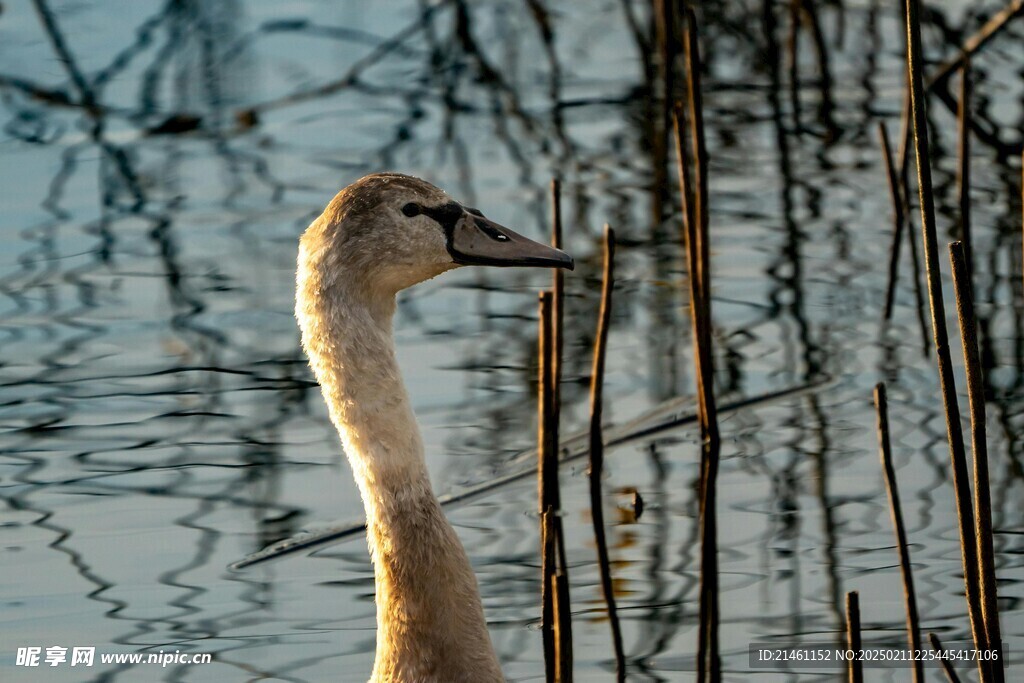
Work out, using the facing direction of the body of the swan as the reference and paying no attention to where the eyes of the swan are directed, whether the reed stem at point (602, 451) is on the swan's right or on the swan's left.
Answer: on the swan's left

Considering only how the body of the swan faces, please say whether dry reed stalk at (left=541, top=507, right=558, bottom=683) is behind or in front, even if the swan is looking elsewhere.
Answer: in front

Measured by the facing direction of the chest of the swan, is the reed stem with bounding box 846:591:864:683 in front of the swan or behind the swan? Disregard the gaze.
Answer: in front

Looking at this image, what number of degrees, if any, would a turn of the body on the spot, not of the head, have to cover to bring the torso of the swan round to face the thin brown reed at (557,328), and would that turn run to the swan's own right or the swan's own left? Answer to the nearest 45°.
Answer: approximately 45° to the swan's own left

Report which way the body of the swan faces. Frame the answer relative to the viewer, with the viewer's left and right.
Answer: facing to the right of the viewer

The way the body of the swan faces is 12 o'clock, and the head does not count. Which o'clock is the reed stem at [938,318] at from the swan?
The reed stem is roughly at 1 o'clock from the swan.

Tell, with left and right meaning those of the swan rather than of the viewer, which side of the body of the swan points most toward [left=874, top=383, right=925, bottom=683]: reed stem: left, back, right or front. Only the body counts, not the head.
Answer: front
